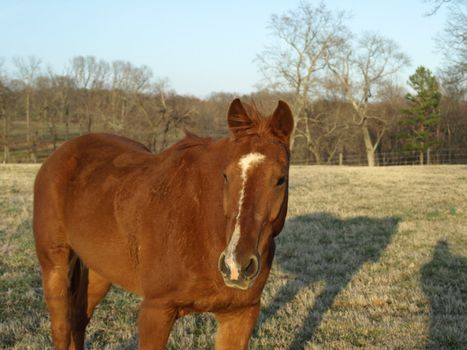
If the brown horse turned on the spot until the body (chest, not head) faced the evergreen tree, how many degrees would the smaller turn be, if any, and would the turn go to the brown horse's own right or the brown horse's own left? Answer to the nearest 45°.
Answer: approximately 90° to the brown horse's own left

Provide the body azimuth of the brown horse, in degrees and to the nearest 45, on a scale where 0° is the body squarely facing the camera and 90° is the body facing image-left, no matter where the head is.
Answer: approximately 315°

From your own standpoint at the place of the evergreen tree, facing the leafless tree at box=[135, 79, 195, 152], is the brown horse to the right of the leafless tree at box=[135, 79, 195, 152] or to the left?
left

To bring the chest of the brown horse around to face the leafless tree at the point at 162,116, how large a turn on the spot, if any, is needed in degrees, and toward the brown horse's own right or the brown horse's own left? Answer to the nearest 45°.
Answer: approximately 135° to the brown horse's own left
